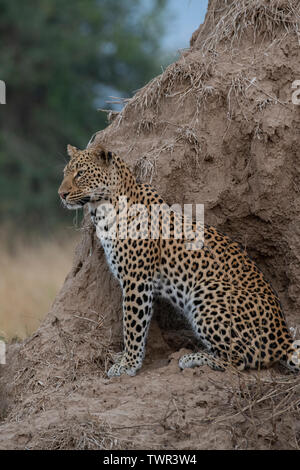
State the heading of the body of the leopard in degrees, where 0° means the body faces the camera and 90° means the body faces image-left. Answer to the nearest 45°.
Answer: approximately 90°
